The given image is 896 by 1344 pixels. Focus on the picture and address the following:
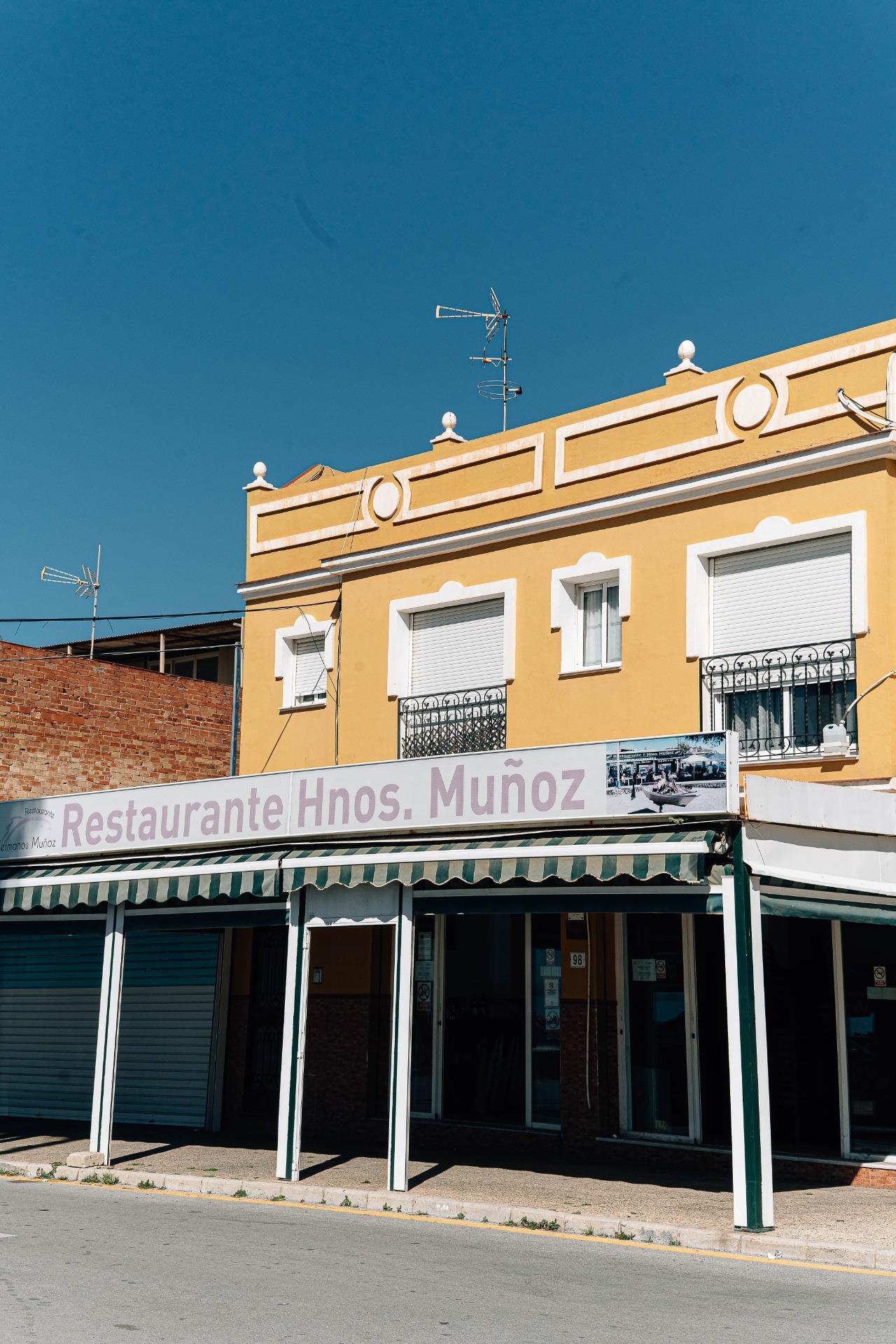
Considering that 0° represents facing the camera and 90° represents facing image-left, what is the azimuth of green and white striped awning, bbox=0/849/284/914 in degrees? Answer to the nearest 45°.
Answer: approximately 45°

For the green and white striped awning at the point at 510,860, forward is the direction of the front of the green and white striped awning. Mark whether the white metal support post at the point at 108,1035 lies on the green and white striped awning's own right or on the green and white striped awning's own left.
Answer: on the green and white striped awning's own right

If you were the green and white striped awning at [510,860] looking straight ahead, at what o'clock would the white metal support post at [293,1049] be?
The white metal support post is roughly at 3 o'clock from the green and white striped awning.

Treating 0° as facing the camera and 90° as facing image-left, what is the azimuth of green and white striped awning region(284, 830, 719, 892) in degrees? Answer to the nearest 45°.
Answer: approximately 45°

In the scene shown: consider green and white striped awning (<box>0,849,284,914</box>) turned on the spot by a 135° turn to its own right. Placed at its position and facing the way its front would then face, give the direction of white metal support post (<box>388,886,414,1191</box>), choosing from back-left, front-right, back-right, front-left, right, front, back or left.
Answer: back-right

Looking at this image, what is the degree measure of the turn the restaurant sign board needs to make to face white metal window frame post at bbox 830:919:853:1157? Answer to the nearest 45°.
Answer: approximately 135° to its left

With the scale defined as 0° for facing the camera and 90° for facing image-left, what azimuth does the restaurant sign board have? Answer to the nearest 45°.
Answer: approximately 45°

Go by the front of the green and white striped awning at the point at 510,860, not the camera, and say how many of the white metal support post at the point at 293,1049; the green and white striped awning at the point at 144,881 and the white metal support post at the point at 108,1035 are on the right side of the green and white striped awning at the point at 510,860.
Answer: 3
